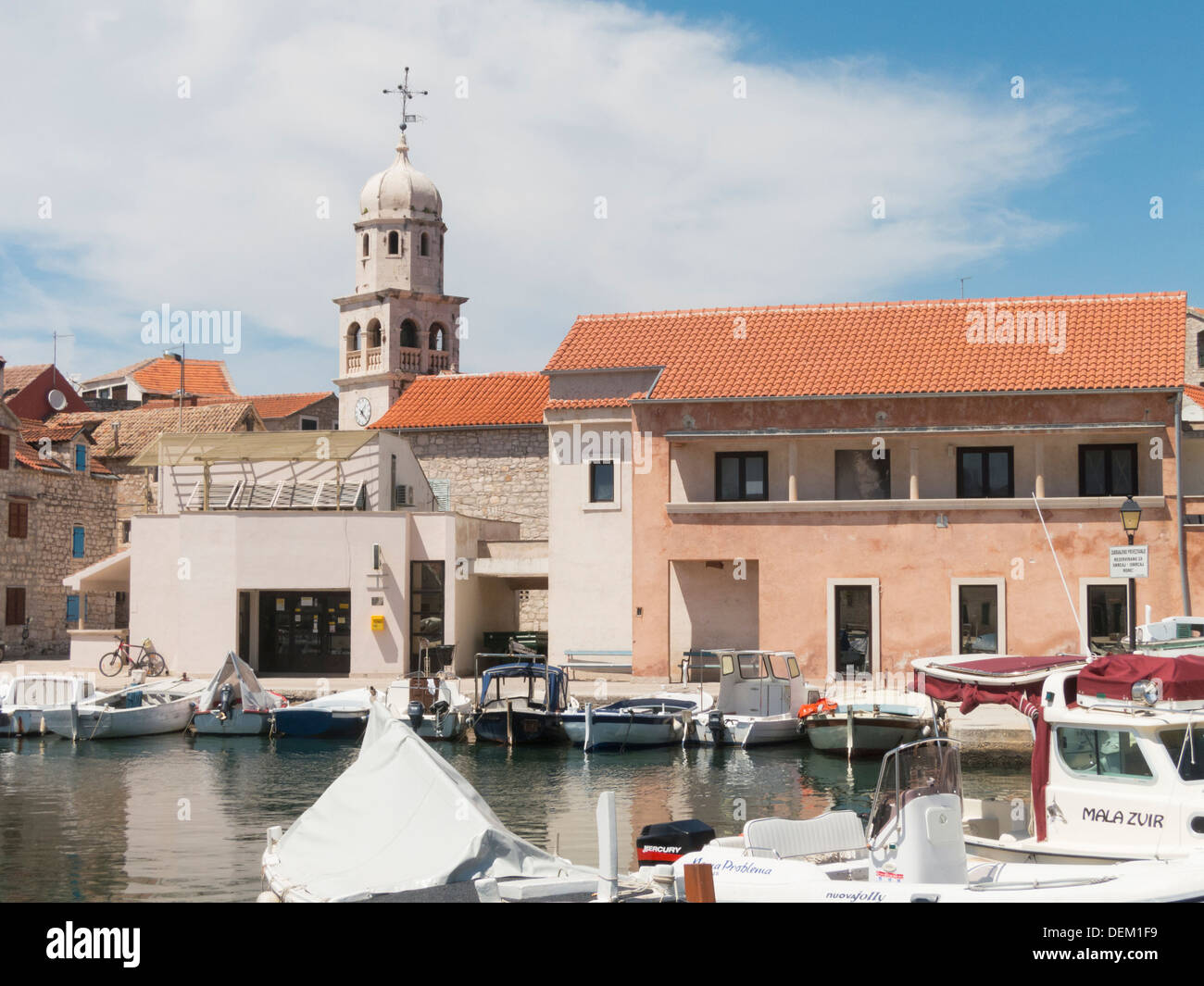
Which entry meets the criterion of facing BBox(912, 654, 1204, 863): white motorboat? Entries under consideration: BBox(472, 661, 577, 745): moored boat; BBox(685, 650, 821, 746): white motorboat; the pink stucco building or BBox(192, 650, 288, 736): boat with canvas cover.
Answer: the pink stucco building

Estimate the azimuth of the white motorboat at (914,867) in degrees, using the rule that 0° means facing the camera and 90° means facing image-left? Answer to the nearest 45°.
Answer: approximately 270°
